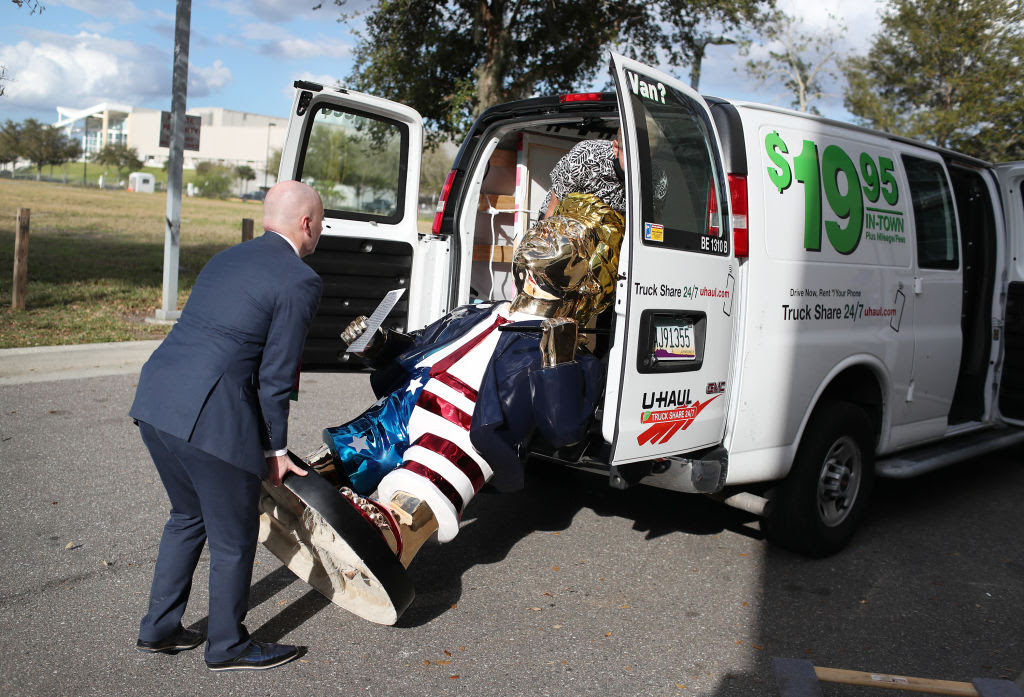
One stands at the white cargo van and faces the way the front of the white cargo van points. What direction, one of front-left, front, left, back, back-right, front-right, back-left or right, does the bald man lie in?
back

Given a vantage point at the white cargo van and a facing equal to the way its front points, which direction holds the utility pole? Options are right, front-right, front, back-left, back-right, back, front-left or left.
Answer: left

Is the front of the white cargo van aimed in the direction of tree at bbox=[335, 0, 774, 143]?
no

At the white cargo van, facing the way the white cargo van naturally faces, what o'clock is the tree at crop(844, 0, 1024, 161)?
The tree is roughly at 11 o'clock from the white cargo van.

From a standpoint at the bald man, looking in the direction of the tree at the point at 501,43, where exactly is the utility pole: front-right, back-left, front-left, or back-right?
front-left

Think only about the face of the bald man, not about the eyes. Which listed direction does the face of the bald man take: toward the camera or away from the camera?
away from the camera

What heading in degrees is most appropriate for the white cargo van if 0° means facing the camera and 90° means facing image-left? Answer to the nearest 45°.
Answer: approximately 225°

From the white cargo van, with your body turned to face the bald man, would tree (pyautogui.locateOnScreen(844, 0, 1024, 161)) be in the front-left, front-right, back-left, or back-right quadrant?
back-right
